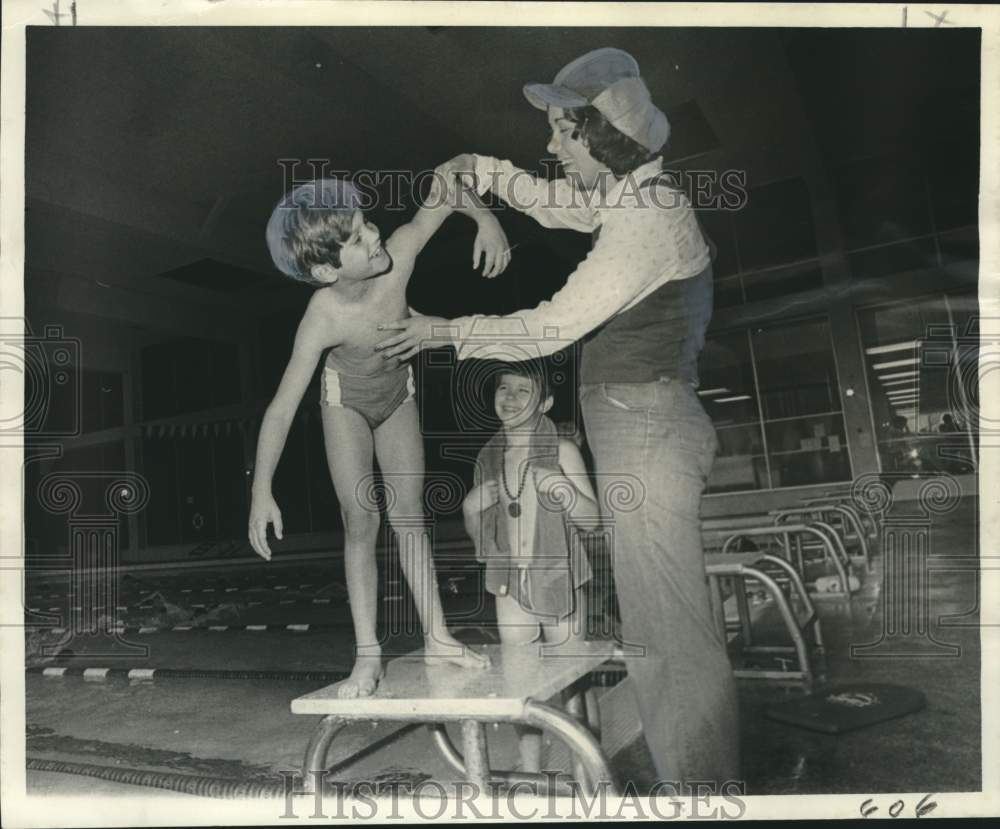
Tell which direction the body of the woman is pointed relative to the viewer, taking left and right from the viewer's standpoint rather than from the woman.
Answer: facing to the left of the viewer

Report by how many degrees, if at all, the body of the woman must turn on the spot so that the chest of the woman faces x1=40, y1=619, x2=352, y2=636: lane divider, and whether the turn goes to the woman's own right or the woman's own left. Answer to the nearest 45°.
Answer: approximately 45° to the woman's own right

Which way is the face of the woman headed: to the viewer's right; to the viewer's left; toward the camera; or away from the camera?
to the viewer's left

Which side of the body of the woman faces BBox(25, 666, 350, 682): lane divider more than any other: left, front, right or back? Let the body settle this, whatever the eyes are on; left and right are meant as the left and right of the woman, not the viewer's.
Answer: front
